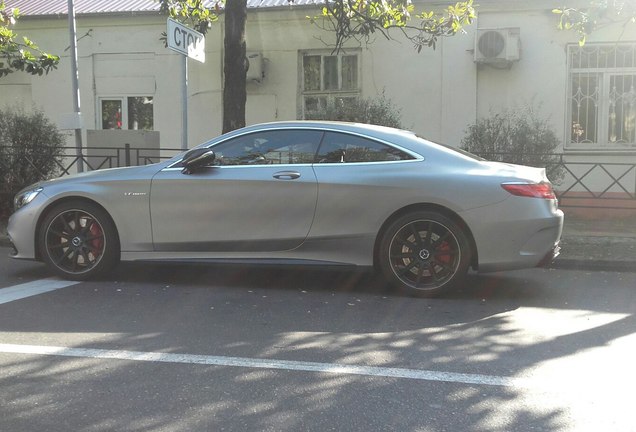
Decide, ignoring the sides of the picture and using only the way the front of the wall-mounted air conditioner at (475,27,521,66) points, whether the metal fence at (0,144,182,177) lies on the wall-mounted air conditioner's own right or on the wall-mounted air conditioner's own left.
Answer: on the wall-mounted air conditioner's own right

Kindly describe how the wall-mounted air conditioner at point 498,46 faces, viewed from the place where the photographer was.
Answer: facing the viewer

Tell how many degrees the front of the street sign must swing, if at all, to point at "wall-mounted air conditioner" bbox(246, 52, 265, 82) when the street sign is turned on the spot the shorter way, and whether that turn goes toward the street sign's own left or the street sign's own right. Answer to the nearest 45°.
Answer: approximately 135° to the street sign's own left

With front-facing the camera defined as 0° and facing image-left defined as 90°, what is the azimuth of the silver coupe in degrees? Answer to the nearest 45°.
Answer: approximately 90°

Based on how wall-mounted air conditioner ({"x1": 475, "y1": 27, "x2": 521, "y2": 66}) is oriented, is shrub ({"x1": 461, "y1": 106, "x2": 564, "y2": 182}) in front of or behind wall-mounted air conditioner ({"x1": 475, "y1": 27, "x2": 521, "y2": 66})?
in front

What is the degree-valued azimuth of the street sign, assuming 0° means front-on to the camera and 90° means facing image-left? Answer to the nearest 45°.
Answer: approximately 315°

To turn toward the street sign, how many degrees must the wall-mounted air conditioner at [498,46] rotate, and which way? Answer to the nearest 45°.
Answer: approximately 45° to its right

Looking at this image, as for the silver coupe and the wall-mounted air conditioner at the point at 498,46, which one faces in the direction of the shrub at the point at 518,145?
the wall-mounted air conditioner

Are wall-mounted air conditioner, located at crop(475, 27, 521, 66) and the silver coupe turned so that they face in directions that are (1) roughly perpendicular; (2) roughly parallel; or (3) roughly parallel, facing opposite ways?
roughly perpendicular

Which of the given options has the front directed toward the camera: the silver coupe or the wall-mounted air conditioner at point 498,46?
the wall-mounted air conditioner

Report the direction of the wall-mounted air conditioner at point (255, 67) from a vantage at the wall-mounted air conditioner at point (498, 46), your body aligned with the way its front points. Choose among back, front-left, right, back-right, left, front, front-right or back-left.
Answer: right
